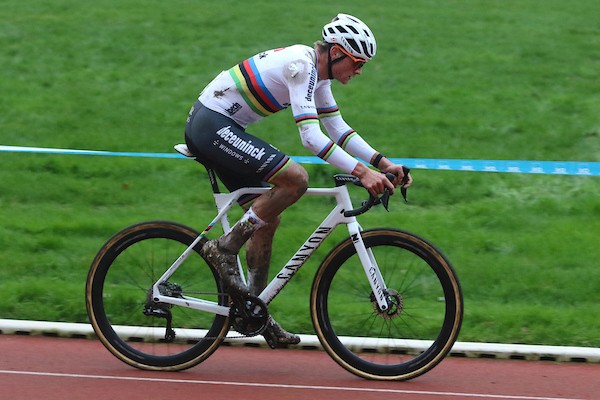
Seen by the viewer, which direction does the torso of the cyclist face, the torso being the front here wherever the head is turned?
to the viewer's right

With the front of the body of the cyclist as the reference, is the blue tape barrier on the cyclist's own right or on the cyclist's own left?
on the cyclist's own left

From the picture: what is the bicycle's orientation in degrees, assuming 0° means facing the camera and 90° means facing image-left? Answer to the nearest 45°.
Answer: approximately 270°

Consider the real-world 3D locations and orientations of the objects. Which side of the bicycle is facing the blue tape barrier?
left

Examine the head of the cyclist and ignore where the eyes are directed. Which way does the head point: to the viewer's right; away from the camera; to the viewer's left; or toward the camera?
to the viewer's right
